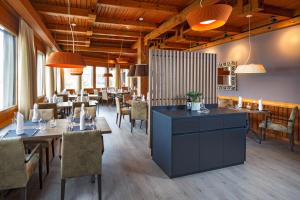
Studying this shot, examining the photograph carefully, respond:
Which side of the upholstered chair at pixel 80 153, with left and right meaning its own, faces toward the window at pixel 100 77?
front

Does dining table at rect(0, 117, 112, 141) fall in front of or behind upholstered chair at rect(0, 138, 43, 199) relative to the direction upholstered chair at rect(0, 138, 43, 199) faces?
in front

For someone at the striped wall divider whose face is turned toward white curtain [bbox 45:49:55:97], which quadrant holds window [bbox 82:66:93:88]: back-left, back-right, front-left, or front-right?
front-right

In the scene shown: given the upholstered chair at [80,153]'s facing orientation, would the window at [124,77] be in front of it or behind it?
in front

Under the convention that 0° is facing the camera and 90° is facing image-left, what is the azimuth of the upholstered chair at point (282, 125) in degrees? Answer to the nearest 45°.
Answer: approximately 135°

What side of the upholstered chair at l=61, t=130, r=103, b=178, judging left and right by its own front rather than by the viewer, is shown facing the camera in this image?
back

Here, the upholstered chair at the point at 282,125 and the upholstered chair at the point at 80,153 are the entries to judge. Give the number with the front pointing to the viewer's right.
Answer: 0

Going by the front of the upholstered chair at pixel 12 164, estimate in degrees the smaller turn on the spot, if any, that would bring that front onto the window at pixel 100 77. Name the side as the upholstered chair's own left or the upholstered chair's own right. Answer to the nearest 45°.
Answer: approximately 45° to the upholstered chair's own left

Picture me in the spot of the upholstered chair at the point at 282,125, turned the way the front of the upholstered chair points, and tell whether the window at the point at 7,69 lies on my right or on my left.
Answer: on my left

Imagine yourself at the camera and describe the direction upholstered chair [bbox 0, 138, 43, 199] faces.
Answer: facing away from the viewer and to the right of the viewer
